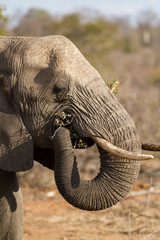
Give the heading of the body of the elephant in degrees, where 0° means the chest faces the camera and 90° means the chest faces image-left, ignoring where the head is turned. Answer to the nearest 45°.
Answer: approximately 270°
